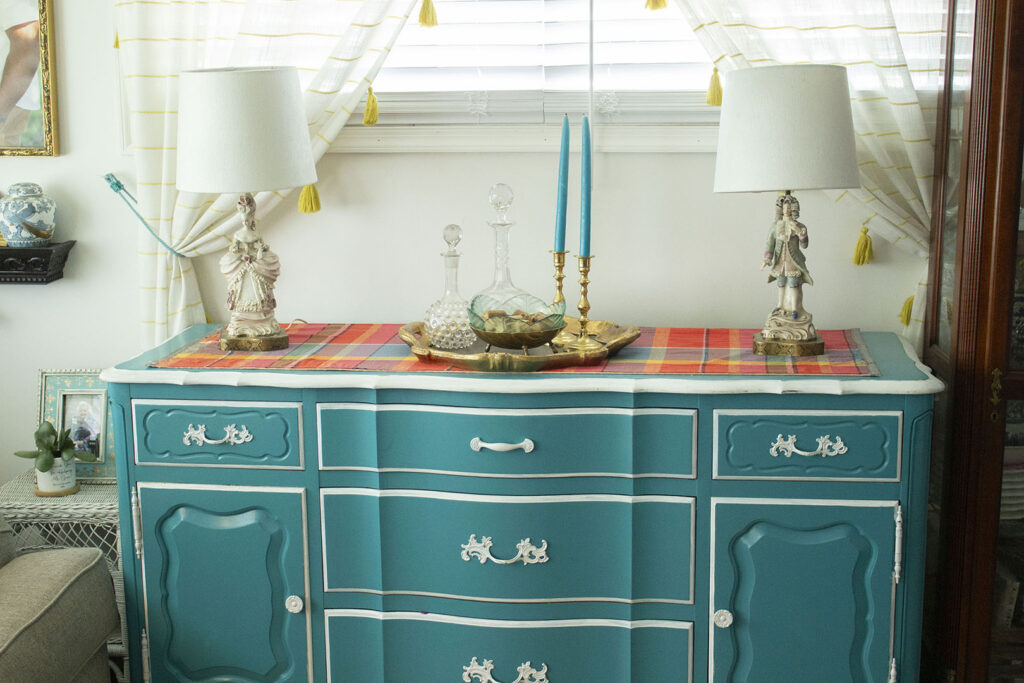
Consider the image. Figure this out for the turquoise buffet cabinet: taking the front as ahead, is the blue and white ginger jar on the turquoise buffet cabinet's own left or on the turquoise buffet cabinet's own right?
on the turquoise buffet cabinet's own right

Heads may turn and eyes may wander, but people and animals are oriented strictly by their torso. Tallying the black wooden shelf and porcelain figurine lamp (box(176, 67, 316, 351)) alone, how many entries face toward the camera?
2

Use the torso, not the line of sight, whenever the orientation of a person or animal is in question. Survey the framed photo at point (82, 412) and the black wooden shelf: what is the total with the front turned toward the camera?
2
